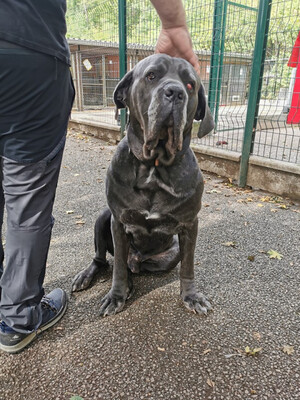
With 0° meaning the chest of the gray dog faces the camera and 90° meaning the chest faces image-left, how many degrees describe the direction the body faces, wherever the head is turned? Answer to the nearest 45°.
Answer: approximately 0°

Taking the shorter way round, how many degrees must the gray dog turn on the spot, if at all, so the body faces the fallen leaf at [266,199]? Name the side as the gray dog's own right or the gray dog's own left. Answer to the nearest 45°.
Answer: approximately 135° to the gray dog's own left

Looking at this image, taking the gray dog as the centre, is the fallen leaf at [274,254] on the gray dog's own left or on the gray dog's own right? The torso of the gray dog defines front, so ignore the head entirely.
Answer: on the gray dog's own left

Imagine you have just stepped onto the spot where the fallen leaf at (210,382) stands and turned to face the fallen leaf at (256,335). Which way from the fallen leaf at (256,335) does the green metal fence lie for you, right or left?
left

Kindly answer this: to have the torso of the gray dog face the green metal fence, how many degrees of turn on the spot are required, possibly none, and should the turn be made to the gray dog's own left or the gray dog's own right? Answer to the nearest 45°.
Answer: approximately 180°

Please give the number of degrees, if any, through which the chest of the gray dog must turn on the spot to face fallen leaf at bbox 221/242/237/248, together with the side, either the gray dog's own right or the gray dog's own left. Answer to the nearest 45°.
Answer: approximately 135° to the gray dog's own left
